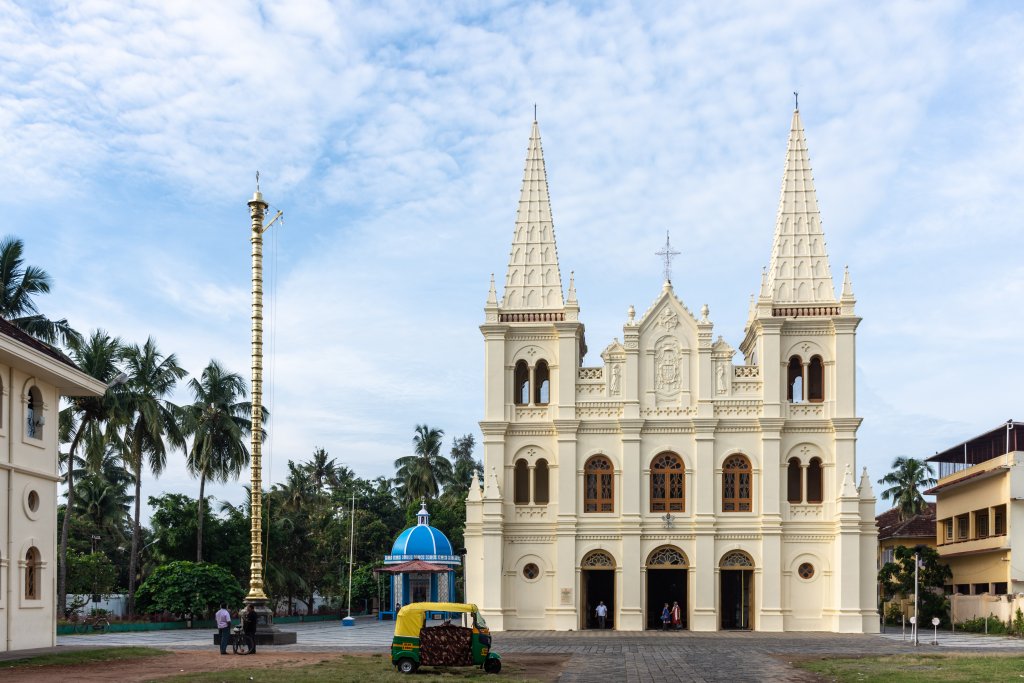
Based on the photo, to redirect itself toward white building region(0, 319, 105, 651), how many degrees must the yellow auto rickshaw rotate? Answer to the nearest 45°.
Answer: approximately 135° to its left

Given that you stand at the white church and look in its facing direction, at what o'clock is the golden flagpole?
The golden flagpole is roughly at 1 o'clock from the white church.

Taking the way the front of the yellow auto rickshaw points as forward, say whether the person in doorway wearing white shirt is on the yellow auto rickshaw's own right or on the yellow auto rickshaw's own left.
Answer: on the yellow auto rickshaw's own left

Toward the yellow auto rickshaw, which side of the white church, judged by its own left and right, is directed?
front

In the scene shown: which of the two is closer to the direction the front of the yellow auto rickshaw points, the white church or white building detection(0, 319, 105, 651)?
the white church

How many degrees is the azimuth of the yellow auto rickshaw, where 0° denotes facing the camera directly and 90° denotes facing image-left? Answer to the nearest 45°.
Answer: approximately 270°

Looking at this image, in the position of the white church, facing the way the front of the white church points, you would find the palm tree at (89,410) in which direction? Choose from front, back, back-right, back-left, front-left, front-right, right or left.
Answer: right

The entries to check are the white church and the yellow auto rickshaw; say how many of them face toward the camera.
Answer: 1

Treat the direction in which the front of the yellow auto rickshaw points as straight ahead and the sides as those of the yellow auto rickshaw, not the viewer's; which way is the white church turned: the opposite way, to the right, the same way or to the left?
to the right

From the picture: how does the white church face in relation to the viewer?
toward the camera

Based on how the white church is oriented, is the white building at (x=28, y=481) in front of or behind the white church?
in front

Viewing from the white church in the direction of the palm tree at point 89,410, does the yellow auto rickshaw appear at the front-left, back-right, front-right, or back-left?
front-left
